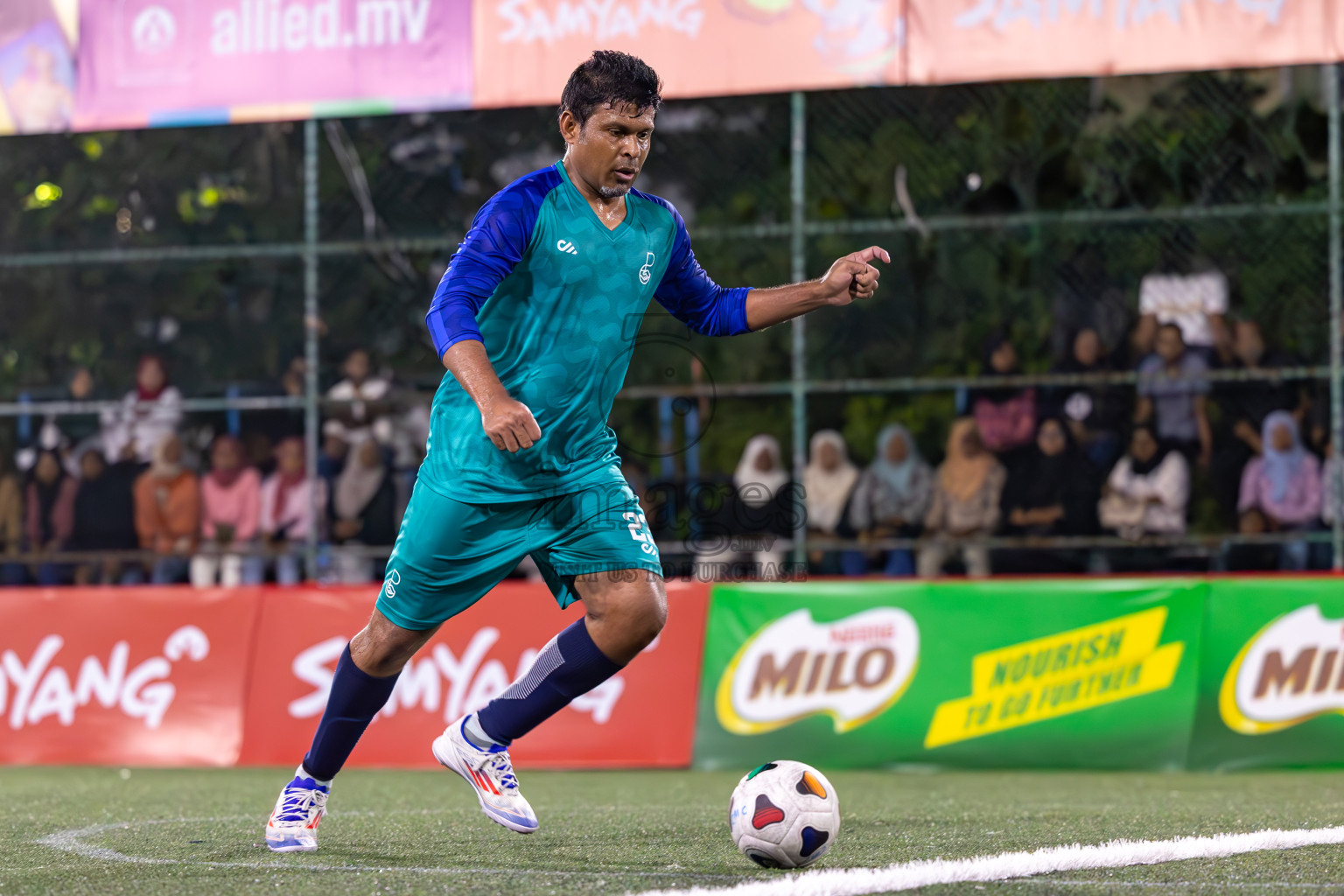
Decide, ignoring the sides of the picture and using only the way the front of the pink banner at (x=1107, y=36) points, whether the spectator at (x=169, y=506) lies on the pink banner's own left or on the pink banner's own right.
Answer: on the pink banner's own right

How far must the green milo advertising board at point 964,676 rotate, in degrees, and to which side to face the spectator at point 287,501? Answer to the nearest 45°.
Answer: approximately 135° to its right

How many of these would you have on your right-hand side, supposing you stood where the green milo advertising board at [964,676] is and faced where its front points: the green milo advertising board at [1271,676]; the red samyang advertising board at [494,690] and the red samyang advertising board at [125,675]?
2

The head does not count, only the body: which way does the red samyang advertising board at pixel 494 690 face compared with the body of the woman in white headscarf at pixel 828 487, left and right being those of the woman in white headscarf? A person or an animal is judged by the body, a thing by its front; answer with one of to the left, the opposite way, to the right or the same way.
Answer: the same way

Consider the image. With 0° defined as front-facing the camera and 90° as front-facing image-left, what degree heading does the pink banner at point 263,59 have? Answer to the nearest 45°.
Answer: approximately 0°

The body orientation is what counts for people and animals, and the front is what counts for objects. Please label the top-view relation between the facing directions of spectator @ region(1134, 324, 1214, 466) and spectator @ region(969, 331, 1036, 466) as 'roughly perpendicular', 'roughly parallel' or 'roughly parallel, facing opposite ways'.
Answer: roughly parallel

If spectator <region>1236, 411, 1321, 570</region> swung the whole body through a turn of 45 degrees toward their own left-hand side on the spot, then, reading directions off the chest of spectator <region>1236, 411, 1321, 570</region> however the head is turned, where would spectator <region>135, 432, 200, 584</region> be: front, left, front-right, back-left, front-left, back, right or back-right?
back-right

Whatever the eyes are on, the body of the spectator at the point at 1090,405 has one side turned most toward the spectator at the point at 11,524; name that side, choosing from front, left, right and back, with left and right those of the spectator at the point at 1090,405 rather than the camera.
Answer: right

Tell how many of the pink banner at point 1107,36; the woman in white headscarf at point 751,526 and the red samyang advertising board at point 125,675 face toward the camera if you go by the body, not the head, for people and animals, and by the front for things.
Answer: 3

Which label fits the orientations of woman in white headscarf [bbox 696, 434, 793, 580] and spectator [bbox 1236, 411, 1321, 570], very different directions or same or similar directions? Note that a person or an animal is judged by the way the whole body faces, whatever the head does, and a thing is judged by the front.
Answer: same or similar directions

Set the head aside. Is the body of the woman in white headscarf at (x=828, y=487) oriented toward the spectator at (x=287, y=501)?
no

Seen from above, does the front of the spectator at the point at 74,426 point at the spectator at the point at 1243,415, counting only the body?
no

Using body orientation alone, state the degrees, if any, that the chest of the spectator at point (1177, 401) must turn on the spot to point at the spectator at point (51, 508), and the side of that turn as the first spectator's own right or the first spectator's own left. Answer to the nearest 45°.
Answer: approximately 90° to the first spectator's own right

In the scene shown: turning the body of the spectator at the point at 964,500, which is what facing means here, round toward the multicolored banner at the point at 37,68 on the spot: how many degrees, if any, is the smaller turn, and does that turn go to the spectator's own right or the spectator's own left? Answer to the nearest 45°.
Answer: approximately 90° to the spectator's own right

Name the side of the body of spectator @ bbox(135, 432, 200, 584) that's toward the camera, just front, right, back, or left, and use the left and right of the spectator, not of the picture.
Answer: front

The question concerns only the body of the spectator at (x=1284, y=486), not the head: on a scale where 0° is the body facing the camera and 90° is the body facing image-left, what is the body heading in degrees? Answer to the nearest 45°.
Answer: approximately 0°

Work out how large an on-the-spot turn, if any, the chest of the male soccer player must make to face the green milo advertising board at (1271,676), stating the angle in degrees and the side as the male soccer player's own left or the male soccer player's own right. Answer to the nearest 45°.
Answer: approximately 90° to the male soccer player's own left

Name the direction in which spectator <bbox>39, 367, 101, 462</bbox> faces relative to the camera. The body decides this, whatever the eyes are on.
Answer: toward the camera
